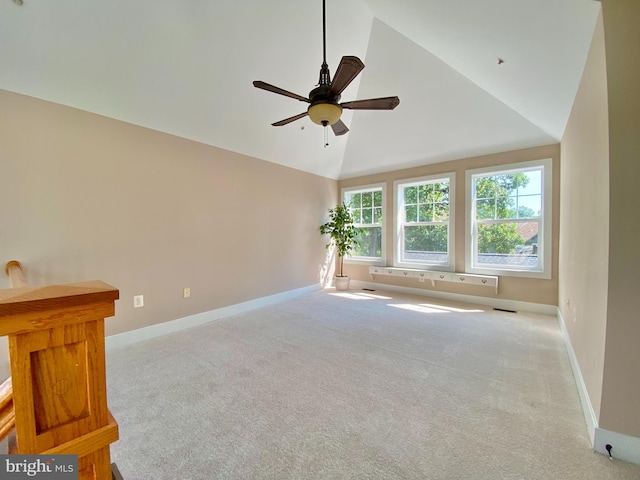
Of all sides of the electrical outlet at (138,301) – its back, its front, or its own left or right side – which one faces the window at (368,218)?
left

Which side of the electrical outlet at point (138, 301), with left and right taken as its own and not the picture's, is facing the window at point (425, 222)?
left

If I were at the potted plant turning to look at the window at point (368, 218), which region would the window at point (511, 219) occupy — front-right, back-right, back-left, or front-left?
front-right

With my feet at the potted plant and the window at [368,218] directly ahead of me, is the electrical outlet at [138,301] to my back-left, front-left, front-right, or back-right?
back-right

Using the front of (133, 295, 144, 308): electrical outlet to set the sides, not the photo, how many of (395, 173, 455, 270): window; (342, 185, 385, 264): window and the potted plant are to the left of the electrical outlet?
3

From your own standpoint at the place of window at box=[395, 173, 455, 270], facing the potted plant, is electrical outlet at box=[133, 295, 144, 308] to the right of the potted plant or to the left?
left

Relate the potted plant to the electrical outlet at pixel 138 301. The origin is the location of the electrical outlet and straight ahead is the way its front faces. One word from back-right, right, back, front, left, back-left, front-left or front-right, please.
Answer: left

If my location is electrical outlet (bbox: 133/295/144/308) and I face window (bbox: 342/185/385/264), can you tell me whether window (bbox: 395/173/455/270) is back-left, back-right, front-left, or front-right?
front-right

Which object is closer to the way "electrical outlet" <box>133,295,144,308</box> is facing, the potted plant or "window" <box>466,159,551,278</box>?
the window

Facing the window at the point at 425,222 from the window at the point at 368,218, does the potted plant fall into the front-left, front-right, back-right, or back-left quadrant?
back-right

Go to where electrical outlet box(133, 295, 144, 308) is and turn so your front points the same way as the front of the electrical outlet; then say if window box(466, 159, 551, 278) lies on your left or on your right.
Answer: on your left
